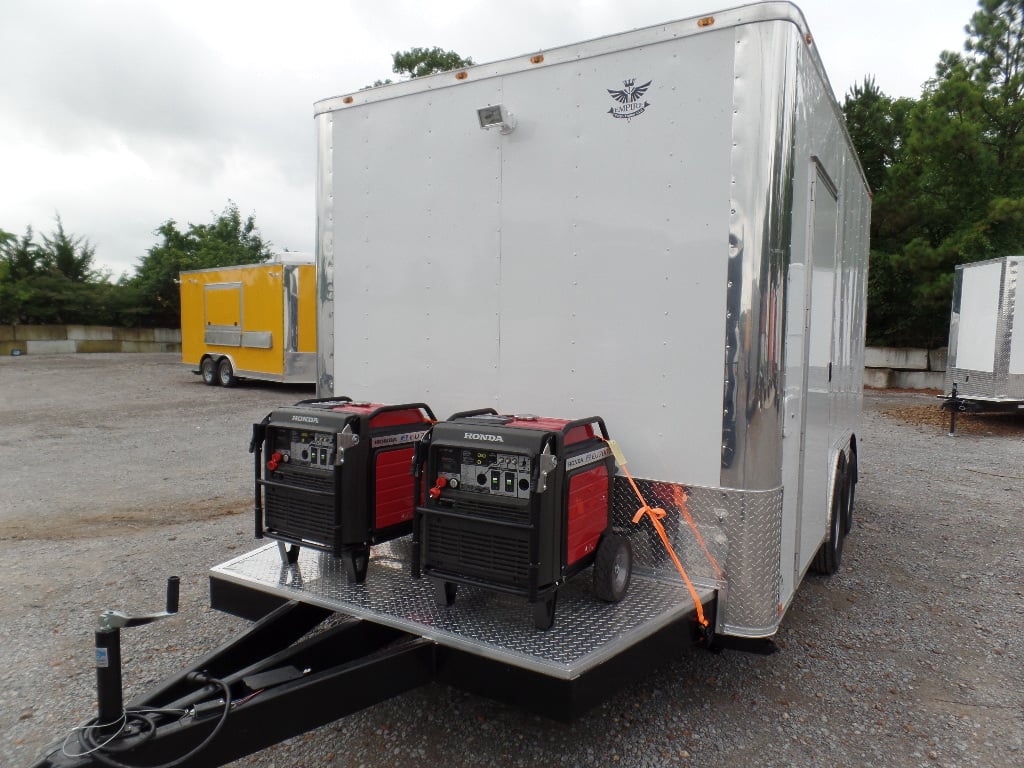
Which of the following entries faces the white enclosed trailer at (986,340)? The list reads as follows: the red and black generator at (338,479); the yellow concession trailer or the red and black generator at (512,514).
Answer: the yellow concession trailer

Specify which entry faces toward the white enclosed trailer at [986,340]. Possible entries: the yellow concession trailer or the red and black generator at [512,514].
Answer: the yellow concession trailer

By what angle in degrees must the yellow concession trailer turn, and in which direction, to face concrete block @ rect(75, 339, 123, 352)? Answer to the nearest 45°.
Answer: approximately 135° to its left

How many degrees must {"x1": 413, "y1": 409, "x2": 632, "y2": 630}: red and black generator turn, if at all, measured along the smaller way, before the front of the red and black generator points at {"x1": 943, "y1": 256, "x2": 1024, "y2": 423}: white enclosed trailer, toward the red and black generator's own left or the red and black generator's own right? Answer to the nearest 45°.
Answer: approximately 180°

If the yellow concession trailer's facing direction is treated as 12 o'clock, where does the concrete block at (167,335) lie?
The concrete block is roughly at 7 o'clock from the yellow concession trailer.

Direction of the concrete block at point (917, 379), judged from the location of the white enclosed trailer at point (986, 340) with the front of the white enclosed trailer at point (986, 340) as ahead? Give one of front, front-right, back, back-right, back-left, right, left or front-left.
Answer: back-right

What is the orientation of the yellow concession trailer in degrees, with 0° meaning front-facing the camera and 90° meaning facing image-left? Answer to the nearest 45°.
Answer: approximately 315°

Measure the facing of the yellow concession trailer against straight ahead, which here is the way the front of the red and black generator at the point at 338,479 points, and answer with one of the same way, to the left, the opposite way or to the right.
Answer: to the left

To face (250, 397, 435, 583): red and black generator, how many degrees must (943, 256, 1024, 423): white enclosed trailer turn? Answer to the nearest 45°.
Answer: approximately 45° to its left

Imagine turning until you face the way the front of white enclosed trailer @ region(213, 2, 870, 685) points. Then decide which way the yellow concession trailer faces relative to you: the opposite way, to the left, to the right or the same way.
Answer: to the left

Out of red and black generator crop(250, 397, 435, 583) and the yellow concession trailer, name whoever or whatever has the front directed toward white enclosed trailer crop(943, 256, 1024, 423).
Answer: the yellow concession trailer

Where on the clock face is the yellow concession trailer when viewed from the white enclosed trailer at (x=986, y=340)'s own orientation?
The yellow concession trailer is roughly at 1 o'clock from the white enclosed trailer.
